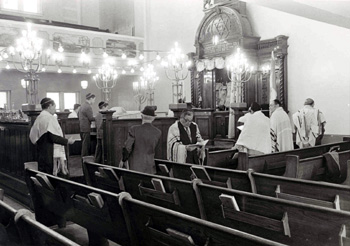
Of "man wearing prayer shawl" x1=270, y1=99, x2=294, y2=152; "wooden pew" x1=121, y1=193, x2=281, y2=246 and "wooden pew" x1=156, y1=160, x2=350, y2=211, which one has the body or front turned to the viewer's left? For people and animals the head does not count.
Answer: the man wearing prayer shawl

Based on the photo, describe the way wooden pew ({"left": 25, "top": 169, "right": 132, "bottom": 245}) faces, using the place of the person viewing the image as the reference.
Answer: facing away from the viewer and to the right of the viewer

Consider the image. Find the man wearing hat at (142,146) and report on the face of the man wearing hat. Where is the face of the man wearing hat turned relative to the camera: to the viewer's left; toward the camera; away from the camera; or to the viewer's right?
away from the camera

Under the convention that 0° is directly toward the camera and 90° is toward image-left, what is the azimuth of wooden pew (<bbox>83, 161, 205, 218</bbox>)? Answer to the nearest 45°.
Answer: approximately 225°

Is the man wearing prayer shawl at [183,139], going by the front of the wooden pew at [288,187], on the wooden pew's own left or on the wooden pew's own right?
on the wooden pew's own left

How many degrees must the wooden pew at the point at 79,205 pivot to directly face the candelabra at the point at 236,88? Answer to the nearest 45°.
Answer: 0° — it already faces it

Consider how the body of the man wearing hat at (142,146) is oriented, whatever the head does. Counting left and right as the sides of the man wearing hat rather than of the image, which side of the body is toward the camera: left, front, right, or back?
back

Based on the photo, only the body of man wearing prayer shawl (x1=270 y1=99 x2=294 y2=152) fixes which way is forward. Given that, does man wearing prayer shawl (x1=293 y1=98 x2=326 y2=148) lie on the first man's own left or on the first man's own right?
on the first man's own right

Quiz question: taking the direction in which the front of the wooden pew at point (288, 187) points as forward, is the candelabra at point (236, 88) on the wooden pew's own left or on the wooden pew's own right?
on the wooden pew's own left
